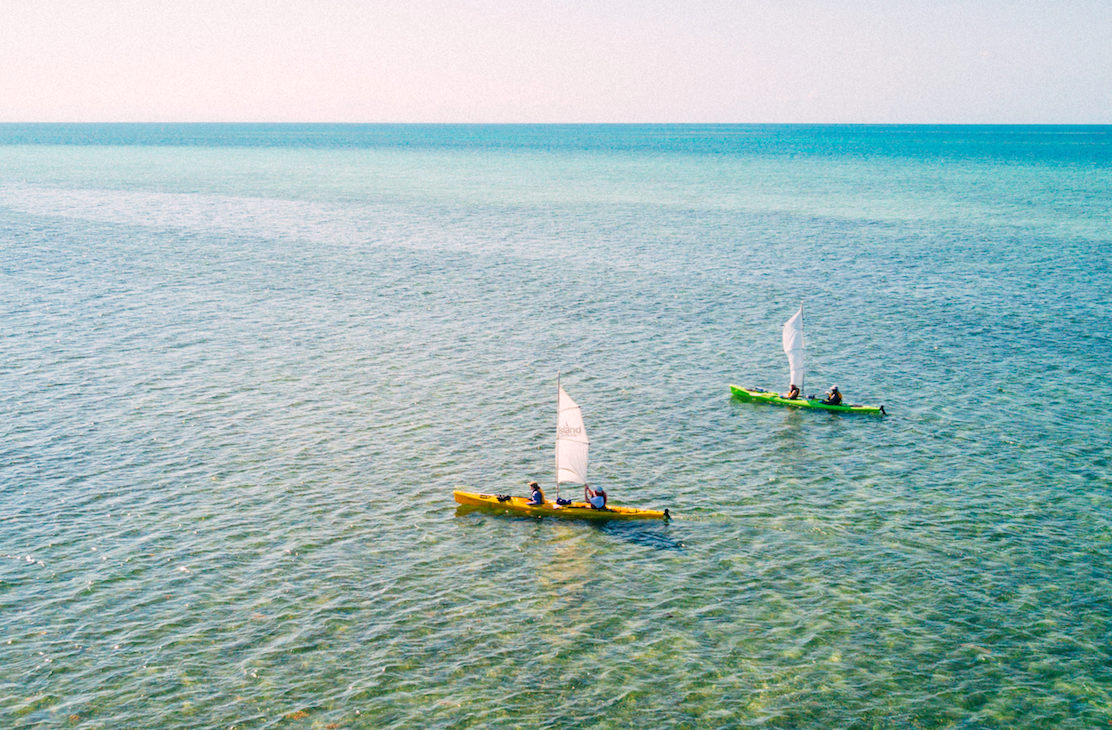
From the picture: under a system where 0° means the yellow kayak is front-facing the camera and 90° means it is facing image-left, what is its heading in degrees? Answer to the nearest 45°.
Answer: approximately 90°
